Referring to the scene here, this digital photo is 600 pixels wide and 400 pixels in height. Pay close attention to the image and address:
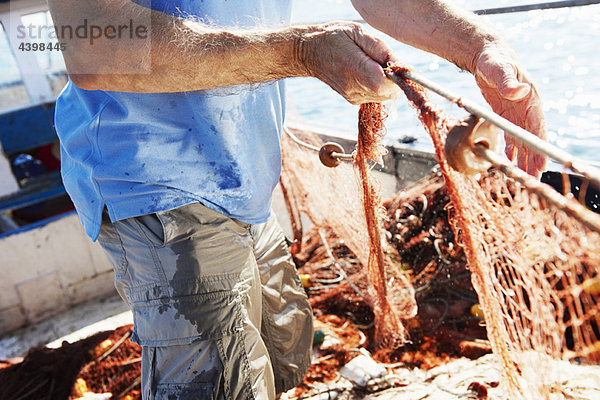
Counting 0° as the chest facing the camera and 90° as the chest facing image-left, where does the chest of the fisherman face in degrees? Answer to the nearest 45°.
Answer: approximately 315°
